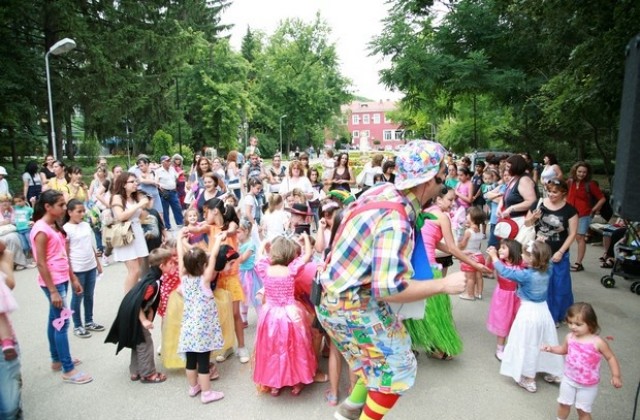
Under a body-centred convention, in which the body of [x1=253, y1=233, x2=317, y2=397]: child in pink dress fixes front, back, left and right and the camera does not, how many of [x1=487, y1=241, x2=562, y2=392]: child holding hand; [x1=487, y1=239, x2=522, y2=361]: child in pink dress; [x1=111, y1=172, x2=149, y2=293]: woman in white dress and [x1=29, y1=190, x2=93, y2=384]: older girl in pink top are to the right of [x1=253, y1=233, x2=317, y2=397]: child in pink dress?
2

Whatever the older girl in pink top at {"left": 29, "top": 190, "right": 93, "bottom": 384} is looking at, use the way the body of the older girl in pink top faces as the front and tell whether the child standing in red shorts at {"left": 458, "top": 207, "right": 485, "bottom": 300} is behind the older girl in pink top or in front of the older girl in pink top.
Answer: in front

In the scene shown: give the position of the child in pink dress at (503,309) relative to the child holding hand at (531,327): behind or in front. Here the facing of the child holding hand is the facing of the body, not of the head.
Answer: in front

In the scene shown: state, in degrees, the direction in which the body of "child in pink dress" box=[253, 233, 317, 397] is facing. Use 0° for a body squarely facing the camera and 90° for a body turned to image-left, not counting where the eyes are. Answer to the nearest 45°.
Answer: approximately 180°

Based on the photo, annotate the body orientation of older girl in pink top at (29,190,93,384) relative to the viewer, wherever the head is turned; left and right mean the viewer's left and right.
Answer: facing to the right of the viewer

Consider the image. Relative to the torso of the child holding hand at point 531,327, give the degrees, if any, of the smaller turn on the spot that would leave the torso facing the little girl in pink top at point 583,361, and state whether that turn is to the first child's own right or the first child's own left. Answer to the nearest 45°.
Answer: approximately 180°

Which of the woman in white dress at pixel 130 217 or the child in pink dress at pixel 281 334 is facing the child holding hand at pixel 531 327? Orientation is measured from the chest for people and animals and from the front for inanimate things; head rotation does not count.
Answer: the woman in white dress

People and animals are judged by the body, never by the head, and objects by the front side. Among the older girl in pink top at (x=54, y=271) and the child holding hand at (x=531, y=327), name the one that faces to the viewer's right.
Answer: the older girl in pink top

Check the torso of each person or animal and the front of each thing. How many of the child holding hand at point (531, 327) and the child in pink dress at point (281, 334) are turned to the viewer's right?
0

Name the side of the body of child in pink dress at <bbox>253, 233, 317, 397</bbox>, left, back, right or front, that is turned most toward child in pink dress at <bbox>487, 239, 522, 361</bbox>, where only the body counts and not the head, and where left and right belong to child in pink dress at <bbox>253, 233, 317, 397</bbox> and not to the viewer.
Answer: right

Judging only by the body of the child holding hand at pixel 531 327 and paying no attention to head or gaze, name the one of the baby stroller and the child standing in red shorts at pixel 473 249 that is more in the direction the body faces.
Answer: the child standing in red shorts
